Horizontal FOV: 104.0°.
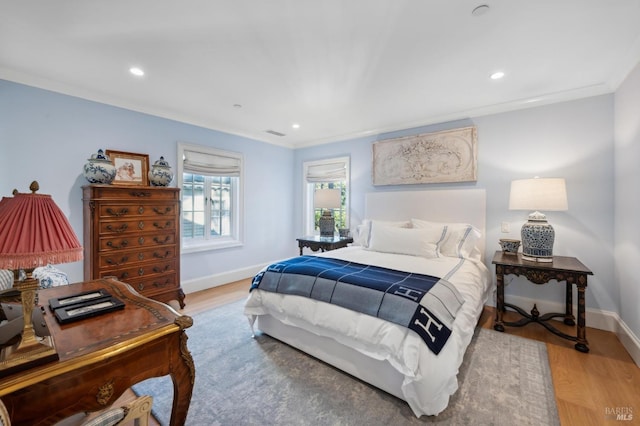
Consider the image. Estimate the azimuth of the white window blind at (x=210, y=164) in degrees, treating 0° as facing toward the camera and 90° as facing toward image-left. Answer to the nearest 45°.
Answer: approximately 315°

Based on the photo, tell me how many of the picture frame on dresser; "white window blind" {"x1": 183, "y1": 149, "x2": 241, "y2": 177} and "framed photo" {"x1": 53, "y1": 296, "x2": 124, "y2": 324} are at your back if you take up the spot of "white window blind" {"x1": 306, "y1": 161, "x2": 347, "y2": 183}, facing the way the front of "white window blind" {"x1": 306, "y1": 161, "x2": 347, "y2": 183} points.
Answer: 0

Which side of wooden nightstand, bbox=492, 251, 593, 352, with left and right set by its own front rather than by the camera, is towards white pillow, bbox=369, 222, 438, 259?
right

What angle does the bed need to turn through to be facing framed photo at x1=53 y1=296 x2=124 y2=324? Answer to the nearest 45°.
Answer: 0° — it already faces it

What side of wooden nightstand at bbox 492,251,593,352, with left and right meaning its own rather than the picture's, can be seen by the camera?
front

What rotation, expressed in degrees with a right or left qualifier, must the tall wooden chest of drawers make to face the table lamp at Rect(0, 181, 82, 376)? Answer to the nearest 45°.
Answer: approximately 45° to its right

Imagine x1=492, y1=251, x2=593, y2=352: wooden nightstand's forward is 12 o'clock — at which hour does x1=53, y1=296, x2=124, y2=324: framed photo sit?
The framed photo is roughly at 1 o'clock from the wooden nightstand.

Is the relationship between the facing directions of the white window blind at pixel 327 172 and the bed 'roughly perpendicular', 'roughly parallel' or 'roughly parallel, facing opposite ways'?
roughly parallel

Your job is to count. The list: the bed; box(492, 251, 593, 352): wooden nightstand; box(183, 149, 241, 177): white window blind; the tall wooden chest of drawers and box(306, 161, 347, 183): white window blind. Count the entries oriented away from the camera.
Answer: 0

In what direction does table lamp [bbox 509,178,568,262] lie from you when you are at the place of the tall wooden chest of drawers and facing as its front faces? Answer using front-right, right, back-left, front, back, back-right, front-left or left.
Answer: front

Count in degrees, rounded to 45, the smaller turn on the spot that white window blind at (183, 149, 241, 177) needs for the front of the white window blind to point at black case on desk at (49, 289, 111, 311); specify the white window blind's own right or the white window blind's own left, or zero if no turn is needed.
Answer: approximately 45° to the white window blind's own right

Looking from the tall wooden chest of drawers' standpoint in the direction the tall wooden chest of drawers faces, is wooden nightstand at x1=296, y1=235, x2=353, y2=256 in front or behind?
in front

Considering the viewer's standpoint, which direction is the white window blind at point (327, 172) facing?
facing the viewer and to the left of the viewer

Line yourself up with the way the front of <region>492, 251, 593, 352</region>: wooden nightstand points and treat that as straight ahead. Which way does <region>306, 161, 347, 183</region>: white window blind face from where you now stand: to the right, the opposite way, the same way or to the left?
the same way

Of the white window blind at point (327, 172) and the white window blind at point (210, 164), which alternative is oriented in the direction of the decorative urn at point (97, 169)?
the white window blind at point (327, 172)

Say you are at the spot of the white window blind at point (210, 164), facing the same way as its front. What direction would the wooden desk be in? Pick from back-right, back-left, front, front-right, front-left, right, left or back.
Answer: front-right

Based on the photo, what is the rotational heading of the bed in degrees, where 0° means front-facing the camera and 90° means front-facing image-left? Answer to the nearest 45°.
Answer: approximately 45°

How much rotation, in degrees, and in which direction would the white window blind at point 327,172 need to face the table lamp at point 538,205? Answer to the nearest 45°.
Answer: approximately 90° to its left
